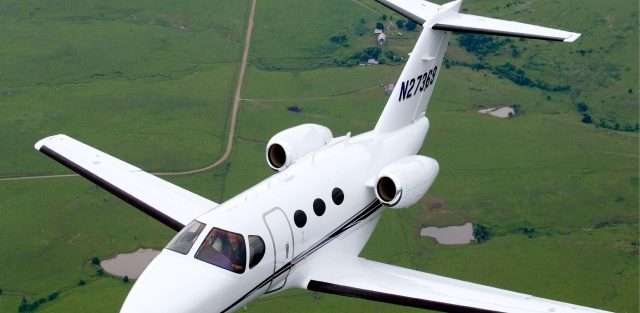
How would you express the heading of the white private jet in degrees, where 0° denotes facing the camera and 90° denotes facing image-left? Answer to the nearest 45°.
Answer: approximately 45°
